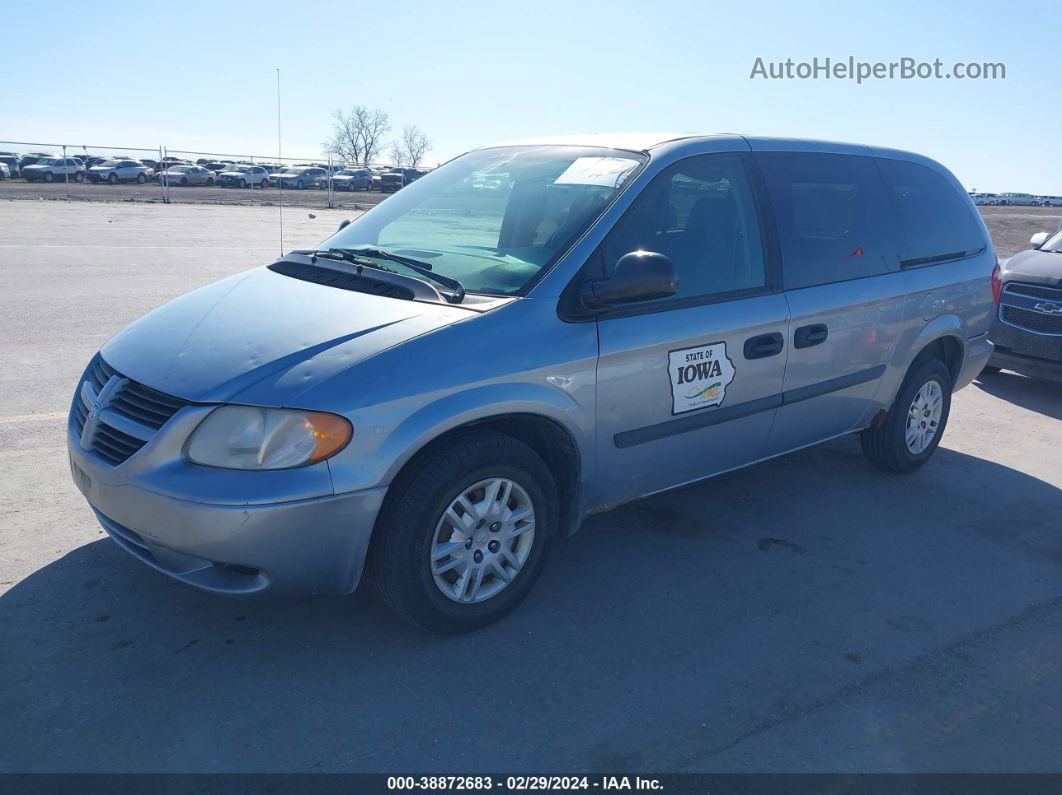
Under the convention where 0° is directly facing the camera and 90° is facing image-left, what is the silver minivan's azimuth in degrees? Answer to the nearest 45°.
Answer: approximately 45°
